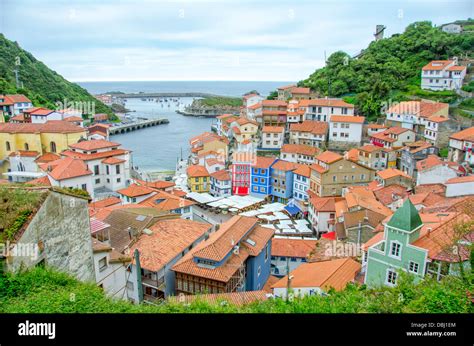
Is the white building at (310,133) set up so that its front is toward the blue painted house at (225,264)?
yes

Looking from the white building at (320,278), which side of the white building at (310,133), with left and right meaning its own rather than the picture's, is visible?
front

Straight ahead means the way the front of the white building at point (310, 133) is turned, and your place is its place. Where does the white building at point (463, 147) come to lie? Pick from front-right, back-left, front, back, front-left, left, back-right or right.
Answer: front-left

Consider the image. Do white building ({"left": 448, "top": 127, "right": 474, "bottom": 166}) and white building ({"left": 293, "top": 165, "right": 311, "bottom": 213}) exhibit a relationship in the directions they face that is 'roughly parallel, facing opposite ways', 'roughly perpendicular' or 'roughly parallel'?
roughly parallel

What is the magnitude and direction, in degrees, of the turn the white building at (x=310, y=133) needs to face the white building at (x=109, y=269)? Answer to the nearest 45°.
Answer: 0° — it already faces it

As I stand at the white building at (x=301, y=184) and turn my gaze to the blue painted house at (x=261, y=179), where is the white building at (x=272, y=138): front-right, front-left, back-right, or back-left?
front-right

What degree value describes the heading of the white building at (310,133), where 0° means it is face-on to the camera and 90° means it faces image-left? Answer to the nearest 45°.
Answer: approximately 0°

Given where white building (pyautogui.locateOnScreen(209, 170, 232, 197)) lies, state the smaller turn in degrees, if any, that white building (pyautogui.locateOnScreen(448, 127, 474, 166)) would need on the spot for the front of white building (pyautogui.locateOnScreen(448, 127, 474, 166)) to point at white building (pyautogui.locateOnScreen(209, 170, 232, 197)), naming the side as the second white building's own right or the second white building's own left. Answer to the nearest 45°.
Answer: approximately 45° to the second white building's own right

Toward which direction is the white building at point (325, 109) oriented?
toward the camera

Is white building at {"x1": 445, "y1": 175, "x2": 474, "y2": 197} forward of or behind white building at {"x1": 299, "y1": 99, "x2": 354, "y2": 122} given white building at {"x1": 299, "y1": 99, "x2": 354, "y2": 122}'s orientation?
forward

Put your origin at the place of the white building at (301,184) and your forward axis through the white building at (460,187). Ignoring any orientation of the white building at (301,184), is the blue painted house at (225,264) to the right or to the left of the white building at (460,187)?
right

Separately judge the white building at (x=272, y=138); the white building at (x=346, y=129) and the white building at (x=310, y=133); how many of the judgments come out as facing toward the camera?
3

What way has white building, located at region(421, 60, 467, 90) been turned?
toward the camera

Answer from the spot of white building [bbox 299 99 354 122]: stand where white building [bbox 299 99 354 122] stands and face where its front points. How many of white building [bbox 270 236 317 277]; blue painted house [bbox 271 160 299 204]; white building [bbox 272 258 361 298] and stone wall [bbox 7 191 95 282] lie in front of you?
4
